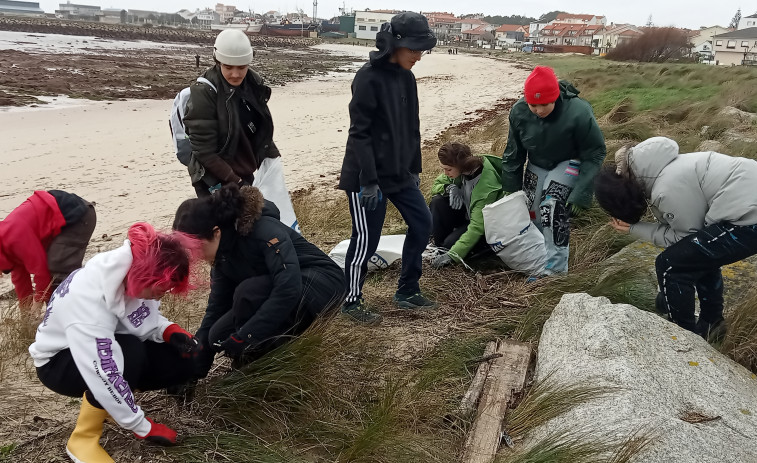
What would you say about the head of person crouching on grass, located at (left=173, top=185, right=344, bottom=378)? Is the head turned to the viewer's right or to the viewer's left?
to the viewer's left

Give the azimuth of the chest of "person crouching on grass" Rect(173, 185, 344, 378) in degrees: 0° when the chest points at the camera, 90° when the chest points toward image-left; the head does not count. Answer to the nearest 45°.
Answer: approximately 90°

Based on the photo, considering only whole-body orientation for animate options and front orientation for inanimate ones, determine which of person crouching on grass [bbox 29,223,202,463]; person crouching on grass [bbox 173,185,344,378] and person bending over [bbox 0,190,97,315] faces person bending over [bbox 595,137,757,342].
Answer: person crouching on grass [bbox 29,223,202,463]

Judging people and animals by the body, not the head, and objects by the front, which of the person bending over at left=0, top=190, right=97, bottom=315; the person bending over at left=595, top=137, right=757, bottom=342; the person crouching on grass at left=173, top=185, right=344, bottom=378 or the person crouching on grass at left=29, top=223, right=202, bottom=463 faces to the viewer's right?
the person crouching on grass at left=29, top=223, right=202, bottom=463

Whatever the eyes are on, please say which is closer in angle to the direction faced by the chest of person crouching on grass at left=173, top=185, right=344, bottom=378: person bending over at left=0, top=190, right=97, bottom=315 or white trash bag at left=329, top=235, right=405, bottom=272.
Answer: the person bending over

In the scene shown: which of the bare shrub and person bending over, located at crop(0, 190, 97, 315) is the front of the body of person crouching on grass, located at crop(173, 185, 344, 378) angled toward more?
the person bending over

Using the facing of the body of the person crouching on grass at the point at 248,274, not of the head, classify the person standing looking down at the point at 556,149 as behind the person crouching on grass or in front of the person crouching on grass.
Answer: behind

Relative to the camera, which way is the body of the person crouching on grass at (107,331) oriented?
to the viewer's right

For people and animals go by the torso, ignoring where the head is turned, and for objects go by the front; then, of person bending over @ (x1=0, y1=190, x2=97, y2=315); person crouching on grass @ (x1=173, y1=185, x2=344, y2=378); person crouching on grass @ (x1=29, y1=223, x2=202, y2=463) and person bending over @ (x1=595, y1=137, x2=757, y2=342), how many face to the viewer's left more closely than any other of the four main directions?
3

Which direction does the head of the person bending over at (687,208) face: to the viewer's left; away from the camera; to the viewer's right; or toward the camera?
to the viewer's left

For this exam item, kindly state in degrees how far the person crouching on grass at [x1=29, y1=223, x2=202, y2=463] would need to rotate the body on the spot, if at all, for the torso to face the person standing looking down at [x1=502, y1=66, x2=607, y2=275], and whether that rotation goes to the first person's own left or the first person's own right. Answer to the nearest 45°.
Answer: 0° — they already face them

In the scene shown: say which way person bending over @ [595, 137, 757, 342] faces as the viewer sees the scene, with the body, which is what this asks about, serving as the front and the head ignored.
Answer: to the viewer's left

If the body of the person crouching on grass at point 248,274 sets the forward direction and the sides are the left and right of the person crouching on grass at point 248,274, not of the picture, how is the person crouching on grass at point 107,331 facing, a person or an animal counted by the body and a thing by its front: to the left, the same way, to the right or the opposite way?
the opposite way

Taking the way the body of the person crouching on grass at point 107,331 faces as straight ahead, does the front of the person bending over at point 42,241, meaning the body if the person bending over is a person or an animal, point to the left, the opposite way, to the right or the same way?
the opposite way
